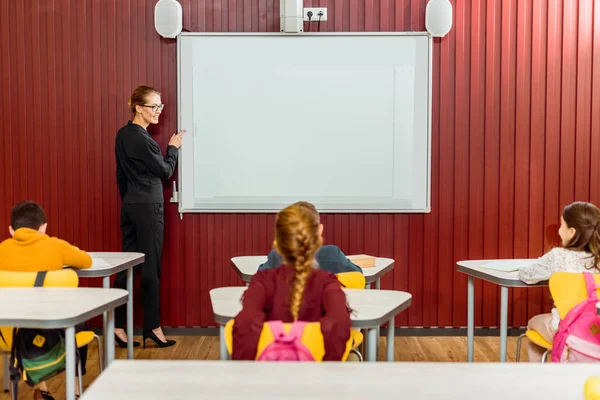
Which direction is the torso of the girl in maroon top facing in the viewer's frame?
away from the camera

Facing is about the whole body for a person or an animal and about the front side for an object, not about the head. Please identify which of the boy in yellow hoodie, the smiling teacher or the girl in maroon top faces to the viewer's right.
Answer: the smiling teacher

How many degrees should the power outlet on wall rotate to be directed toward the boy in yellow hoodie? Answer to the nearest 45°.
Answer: approximately 45° to its right

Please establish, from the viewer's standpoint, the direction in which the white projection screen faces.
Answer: facing the viewer

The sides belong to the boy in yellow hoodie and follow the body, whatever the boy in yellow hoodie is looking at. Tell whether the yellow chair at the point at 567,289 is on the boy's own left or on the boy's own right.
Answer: on the boy's own right

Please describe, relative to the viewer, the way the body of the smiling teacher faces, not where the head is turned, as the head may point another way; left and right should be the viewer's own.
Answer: facing to the right of the viewer

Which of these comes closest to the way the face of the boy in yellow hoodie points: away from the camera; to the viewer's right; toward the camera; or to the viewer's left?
away from the camera

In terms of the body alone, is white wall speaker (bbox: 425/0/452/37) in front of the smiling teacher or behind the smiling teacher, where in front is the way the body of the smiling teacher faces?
in front

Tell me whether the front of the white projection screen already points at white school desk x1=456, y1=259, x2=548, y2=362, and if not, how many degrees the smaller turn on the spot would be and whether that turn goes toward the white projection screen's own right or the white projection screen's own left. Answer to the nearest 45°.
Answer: approximately 45° to the white projection screen's own left

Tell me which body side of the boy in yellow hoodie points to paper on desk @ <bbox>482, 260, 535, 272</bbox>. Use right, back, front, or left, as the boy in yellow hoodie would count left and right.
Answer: right

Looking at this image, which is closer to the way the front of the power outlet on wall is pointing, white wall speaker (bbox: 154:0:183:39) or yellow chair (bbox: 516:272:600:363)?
the yellow chair

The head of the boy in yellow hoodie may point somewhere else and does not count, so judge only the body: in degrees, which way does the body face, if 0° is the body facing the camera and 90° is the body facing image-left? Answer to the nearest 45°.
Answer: approximately 180°

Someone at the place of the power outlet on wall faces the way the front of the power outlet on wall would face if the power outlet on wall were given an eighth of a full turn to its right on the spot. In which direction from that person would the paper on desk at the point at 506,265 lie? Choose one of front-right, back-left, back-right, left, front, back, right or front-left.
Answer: left
